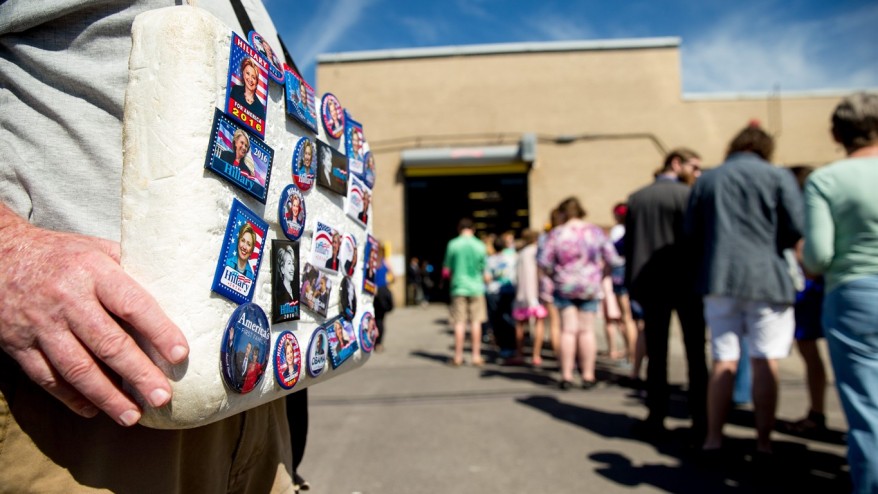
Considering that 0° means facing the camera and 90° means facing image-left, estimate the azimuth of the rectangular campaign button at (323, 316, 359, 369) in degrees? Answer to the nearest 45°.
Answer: approximately 315°

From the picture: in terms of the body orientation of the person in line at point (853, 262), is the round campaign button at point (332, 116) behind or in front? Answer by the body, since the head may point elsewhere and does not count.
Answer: behind

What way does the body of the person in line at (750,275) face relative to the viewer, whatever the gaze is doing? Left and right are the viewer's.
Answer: facing away from the viewer

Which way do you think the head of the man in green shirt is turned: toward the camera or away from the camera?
away from the camera

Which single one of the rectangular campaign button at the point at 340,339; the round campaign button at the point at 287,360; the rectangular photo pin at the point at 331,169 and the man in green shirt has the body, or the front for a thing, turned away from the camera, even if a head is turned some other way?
the man in green shirt

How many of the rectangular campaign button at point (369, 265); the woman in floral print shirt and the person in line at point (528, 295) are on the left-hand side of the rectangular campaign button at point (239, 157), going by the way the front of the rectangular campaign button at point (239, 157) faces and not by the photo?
3

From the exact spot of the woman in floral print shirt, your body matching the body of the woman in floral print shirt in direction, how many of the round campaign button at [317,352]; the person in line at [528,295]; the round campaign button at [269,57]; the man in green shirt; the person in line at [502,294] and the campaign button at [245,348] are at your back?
3

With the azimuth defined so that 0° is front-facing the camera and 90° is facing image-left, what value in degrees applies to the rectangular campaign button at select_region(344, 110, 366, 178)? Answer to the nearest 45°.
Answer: approximately 315°

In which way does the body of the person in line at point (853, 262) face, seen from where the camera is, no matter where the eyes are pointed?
away from the camera

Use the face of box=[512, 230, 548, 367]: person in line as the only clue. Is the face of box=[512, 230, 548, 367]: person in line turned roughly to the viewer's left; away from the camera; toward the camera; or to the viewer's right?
away from the camera

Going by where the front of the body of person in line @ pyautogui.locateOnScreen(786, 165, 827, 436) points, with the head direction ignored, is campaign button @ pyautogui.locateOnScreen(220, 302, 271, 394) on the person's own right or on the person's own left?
on the person's own left

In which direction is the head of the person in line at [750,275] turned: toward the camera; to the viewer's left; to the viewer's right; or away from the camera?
away from the camera
